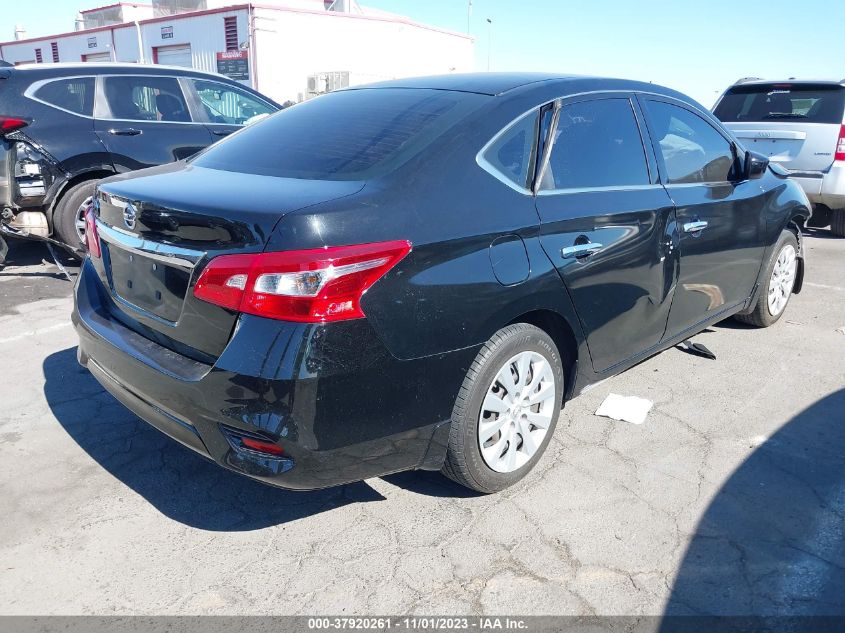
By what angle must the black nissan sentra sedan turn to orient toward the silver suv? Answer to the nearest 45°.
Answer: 0° — it already faces it

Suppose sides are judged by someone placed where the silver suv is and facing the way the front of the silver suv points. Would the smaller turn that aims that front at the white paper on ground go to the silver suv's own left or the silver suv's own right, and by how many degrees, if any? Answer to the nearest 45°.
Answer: approximately 180°

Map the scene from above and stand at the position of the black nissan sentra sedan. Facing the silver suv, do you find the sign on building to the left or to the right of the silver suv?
left

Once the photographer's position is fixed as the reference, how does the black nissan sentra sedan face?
facing away from the viewer and to the right of the viewer

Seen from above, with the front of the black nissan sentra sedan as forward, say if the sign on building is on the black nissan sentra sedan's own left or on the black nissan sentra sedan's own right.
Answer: on the black nissan sentra sedan's own left

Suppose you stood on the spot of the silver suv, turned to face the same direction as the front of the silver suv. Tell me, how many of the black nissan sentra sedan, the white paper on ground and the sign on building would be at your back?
2

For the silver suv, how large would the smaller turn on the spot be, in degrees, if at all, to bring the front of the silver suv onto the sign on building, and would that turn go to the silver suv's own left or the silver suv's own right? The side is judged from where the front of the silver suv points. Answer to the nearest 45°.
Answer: approximately 45° to the silver suv's own left

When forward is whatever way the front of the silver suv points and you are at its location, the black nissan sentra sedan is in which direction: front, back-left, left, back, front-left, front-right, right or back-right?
back

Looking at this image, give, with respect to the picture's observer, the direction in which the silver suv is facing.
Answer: facing away from the viewer
